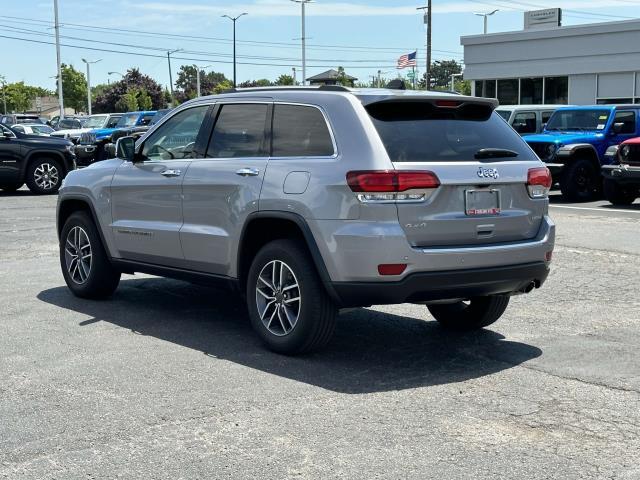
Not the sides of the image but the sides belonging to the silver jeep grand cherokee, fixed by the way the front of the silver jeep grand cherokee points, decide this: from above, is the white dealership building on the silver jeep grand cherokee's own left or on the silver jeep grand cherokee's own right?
on the silver jeep grand cherokee's own right

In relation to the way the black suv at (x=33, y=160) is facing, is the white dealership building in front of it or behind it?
in front

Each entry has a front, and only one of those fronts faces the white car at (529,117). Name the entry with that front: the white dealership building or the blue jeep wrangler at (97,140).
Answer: the white dealership building

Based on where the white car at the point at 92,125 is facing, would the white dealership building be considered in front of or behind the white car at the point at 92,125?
behind

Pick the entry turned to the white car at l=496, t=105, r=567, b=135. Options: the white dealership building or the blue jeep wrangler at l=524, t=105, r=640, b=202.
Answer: the white dealership building

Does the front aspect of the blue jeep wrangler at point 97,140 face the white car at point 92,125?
no

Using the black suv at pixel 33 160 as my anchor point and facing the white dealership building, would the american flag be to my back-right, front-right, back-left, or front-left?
front-left

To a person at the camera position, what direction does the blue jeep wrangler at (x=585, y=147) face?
facing the viewer and to the left of the viewer

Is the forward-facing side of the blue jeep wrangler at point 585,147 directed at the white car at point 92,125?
no

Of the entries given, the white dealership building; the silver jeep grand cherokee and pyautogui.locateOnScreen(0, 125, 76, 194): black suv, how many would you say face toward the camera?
1

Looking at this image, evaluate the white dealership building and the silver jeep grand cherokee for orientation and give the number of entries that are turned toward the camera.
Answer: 1

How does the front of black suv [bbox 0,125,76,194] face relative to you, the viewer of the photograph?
facing to the right of the viewer

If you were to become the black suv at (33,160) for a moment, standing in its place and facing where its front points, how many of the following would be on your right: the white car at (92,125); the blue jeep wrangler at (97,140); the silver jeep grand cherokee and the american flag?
1
